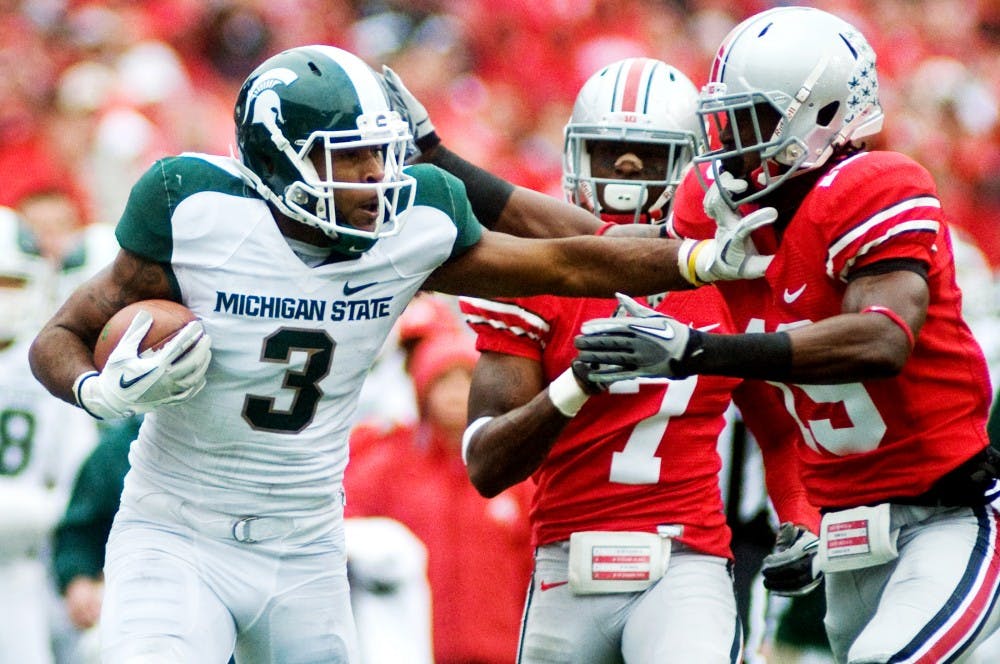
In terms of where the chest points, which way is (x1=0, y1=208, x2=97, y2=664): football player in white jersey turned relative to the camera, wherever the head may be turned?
toward the camera

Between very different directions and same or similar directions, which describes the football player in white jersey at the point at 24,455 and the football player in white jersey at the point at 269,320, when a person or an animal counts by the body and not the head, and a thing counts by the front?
same or similar directions

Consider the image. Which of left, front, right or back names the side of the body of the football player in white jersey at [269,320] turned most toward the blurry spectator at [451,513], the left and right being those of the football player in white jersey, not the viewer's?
back

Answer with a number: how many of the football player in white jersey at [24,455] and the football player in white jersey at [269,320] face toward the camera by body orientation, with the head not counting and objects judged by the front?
2

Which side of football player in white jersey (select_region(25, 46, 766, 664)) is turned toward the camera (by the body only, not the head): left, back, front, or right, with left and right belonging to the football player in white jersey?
front
